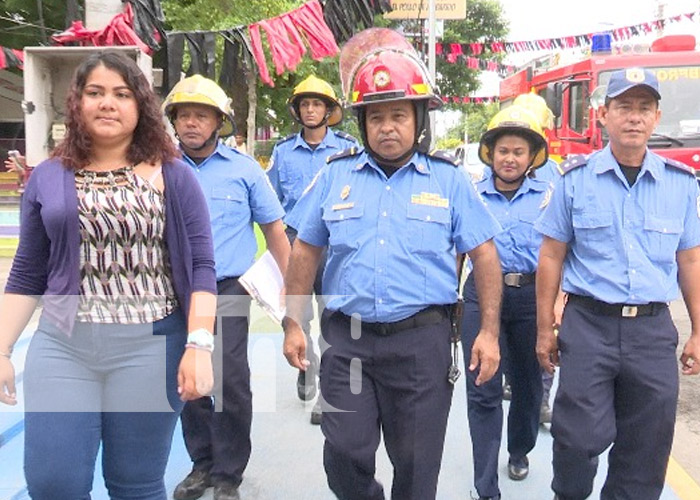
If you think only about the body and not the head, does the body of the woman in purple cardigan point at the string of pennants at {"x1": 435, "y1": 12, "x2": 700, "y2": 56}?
no

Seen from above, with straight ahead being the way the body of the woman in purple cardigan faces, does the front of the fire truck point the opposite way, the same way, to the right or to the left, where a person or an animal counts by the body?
the same way

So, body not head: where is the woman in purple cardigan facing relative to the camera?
toward the camera

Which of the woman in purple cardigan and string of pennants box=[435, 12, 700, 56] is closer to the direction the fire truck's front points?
the woman in purple cardigan

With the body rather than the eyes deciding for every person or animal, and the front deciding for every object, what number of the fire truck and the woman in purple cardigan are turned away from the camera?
0

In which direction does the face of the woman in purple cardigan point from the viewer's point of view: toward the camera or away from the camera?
toward the camera

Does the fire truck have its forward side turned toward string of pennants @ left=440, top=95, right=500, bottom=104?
no

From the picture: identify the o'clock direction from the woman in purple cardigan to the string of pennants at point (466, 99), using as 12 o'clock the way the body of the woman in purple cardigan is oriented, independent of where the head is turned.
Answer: The string of pennants is roughly at 7 o'clock from the woman in purple cardigan.

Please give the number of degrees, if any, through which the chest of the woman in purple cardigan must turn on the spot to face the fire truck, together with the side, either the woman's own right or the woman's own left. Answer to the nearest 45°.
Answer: approximately 135° to the woman's own left
